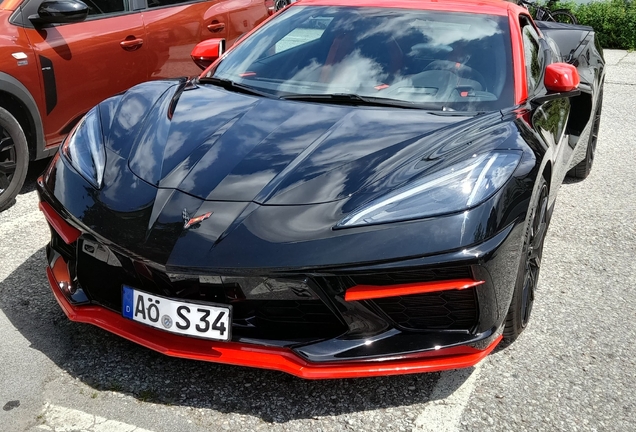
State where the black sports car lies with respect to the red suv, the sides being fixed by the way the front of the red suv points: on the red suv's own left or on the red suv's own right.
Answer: on the red suv's own left

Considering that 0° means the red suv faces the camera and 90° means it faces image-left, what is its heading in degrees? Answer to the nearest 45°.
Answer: approximately 45°

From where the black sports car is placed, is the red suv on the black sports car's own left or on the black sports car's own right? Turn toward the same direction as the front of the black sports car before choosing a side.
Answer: on the black sports car's own right
